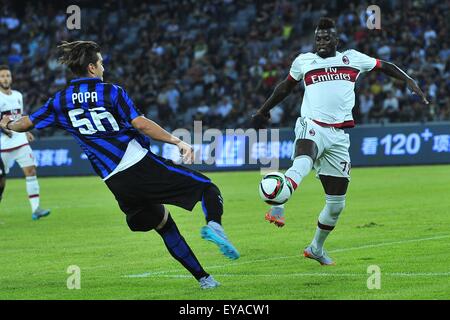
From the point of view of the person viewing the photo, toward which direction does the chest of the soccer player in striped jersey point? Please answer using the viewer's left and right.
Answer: facing away from the viewer and to the right of the viewer

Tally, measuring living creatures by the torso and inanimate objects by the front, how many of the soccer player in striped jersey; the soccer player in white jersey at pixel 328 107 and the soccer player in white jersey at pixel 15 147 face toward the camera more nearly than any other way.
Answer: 2

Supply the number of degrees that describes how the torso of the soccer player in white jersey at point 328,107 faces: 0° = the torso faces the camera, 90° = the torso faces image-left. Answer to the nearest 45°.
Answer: approximately 0°

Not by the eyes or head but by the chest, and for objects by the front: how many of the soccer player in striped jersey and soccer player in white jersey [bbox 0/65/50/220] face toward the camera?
1

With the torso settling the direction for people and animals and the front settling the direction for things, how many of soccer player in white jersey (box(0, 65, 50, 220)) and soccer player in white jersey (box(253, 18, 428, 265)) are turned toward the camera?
2

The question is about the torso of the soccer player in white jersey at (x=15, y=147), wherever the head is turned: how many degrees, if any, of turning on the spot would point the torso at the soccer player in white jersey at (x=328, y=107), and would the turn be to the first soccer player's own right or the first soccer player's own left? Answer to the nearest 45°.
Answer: approximately 45° to the first soccer player's own left

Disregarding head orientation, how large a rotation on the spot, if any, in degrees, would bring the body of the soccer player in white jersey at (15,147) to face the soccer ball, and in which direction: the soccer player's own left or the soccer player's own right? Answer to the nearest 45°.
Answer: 0° — they already face it

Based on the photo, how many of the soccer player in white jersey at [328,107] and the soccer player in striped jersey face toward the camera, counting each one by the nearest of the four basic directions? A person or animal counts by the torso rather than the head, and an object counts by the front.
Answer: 1
